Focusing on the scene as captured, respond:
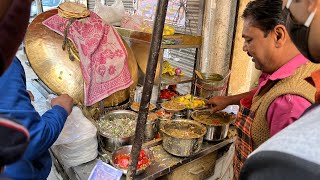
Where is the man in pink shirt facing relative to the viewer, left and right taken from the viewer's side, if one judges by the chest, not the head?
facing to the left of the viewer

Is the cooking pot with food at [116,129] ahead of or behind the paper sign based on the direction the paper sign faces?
behind

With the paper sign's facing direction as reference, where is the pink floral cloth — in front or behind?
behind

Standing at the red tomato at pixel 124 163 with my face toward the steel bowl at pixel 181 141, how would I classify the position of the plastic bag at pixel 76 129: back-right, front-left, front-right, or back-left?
back-left

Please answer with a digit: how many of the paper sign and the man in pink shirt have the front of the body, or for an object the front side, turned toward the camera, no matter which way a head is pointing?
1

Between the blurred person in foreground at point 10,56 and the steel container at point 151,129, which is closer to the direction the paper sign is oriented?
the blurred person in foreground

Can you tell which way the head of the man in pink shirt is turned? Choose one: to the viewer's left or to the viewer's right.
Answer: to the viewer's left

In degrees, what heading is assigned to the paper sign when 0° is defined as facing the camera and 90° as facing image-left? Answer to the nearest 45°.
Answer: approximately 0°

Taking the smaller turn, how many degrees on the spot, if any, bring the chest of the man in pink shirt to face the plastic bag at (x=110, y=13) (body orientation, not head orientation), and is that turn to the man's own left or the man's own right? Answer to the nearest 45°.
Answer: approximately 45° to the man's own right
